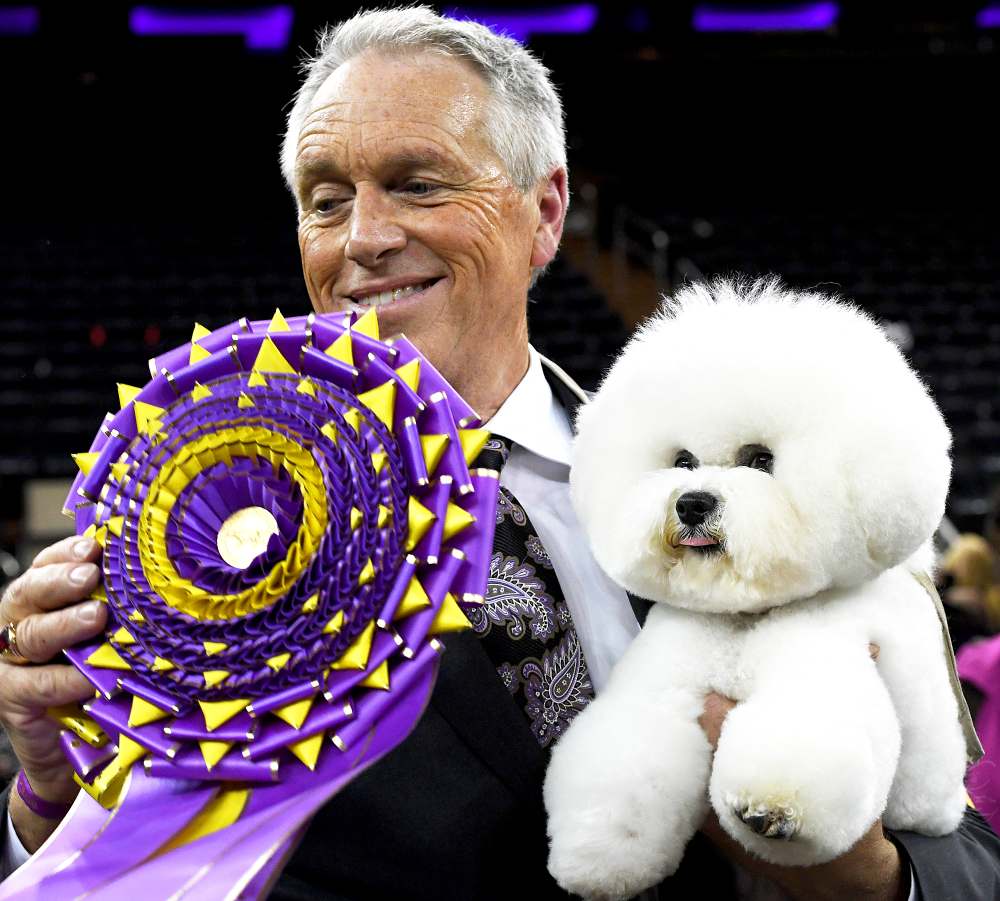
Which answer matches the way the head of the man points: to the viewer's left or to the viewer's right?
to the viewer's left

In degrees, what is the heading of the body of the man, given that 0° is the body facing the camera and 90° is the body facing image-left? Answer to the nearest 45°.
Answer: approximately 0°
